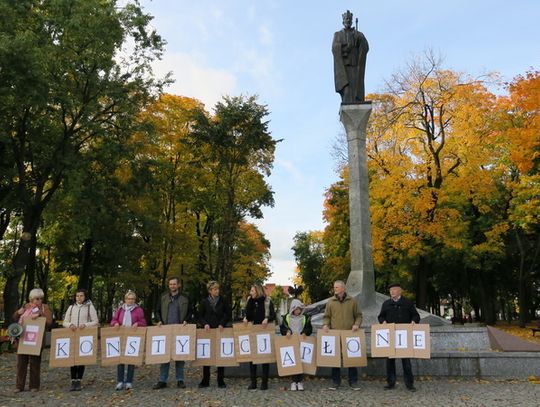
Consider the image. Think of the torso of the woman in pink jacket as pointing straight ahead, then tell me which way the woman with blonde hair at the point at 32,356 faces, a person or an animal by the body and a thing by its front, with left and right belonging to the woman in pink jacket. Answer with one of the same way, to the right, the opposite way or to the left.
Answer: the same way

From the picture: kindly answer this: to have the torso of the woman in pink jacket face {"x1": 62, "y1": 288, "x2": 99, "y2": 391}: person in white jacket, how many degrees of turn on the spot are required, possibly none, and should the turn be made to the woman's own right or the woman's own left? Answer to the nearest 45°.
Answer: approximately 90° to the woman's own right

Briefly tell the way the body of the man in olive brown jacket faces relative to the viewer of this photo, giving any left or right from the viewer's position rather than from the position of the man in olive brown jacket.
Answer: facing the viewer

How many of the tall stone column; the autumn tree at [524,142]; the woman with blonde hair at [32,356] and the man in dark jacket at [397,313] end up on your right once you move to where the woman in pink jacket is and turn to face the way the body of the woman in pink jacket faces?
1

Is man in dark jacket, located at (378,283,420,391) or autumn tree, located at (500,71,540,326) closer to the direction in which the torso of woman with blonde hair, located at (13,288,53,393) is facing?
the man in dark jacket

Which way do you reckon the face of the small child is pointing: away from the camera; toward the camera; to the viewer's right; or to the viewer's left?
toward the camera

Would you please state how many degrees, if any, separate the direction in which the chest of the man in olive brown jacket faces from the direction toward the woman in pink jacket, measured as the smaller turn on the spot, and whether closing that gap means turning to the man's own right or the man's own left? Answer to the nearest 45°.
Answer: approximately 90° to the man's own right

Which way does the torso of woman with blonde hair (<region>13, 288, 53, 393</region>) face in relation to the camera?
toward the camera

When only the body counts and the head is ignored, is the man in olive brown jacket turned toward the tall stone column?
no

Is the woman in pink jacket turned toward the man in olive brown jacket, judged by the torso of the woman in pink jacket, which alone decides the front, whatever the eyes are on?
no

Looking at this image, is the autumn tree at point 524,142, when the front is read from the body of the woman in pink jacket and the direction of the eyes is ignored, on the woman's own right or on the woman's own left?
on the woman's own left

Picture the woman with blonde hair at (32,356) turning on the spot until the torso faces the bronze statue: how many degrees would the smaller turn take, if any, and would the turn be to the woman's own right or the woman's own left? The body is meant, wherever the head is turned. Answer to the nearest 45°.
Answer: approximately 90° to the woman's own left

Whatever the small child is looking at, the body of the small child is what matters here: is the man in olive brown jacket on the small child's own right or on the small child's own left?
on the small child's own left

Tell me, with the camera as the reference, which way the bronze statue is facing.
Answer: facing the viewer

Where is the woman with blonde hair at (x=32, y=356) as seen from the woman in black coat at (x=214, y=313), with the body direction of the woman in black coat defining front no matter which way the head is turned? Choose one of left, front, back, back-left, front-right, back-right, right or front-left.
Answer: right

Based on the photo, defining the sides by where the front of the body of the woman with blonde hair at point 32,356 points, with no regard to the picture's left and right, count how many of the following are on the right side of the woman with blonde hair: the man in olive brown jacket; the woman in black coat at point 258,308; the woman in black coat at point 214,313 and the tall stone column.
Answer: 0

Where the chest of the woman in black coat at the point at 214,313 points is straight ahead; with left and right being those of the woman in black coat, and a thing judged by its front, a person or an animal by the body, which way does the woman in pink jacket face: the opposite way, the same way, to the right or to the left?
the same way

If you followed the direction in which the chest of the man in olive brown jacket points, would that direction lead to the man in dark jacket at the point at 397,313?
no
